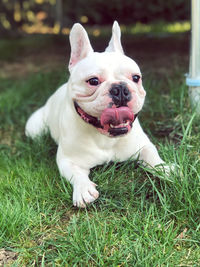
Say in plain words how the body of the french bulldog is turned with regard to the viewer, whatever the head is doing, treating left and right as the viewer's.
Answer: facing the viewer and to the right of the viewer

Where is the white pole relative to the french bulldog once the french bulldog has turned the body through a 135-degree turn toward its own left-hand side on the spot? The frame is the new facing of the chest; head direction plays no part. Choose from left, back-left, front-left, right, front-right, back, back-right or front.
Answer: front-right
